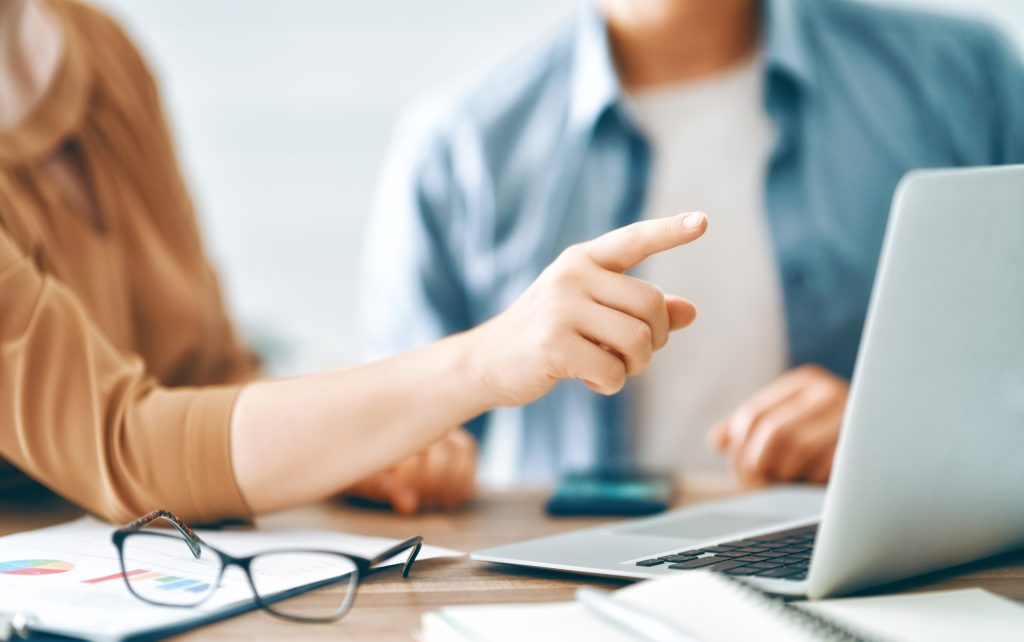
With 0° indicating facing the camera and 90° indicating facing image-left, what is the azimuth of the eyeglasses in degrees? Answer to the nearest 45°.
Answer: approximately 45°

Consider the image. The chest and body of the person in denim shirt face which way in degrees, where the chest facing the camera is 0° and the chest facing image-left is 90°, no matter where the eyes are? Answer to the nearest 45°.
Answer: approximately 0°

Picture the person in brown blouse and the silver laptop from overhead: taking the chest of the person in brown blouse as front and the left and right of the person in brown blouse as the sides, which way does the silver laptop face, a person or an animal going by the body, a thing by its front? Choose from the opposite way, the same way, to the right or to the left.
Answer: the opposite way

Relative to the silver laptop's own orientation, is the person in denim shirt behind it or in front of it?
in front

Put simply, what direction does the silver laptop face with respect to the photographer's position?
facing away from the viewer and to the left of the viewer

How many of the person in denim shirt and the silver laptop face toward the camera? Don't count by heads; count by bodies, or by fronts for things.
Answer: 1

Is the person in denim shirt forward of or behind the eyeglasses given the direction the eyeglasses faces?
behind
